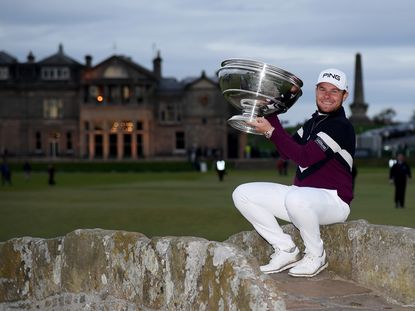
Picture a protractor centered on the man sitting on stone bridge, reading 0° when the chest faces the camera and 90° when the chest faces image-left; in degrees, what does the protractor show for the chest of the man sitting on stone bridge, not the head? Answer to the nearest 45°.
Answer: approximately 45°
